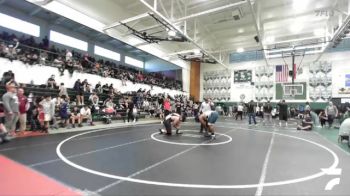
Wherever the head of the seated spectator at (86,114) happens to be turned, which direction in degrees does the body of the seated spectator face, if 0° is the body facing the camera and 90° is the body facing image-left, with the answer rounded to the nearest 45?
approximately 315°

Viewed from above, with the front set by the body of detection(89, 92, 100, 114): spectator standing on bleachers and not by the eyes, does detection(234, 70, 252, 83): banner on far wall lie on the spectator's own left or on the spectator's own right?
on the spectator's own left

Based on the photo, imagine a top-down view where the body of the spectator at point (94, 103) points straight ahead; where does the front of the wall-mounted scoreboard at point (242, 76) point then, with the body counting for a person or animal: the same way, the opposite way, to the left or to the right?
to the right

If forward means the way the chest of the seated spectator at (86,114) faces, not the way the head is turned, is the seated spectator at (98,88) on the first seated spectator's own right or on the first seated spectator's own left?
on the first seated spectator's own left

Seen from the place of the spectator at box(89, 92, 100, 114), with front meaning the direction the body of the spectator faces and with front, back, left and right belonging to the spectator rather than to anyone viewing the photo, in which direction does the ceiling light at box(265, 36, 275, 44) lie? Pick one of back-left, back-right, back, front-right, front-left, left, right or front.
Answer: front-left

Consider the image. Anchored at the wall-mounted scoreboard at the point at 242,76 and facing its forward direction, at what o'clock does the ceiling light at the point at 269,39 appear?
The ceiling light is roughly at 11 o'clock from the wall-mounted scoreboard.

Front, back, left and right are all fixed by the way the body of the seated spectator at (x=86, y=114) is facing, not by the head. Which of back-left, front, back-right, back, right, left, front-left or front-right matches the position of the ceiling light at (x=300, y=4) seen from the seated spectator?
front-left

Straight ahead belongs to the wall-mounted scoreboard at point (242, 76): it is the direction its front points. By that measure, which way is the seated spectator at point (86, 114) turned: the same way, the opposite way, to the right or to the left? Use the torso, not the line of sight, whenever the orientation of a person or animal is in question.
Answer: to the left

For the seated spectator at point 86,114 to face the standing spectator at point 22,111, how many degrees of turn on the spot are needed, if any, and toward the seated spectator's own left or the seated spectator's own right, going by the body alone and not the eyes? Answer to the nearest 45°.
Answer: approximately 90° to the seated spectator's own right

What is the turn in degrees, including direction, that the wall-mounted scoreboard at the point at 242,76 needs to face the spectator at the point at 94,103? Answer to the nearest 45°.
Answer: approximately 45° to its right

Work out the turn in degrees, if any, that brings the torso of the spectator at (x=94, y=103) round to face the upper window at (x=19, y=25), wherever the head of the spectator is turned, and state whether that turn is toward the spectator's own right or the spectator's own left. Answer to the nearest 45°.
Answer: approximately 180°

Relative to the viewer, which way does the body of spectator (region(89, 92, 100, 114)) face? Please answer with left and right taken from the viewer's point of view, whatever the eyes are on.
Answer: facing the viewer and to the right of the viewer

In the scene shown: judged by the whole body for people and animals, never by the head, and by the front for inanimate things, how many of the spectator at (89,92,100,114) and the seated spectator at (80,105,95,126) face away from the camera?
0
